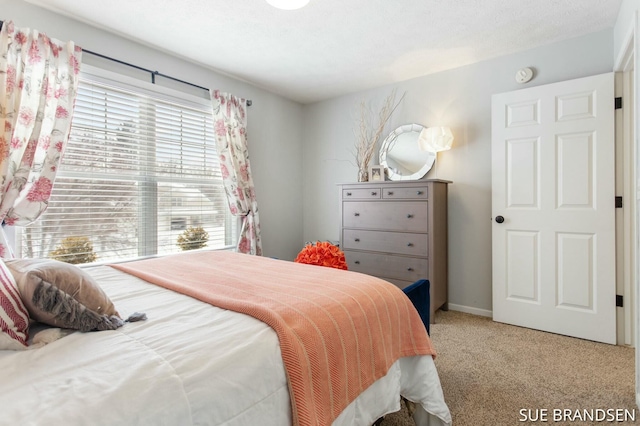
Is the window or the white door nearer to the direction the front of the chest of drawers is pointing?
the window

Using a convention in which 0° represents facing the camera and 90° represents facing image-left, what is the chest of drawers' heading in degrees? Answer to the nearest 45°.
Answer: approximately 45°

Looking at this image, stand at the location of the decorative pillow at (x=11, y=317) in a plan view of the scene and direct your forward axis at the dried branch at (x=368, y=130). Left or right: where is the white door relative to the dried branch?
right

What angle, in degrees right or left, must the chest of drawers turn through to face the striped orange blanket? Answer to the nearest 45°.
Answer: approximately 45° to its left

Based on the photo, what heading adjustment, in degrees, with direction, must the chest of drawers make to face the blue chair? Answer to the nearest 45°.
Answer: approximately 45° to its left

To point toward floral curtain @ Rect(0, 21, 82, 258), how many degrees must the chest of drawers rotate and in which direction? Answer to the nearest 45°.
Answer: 0° — it already faces it

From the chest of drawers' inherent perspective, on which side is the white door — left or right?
on its left
